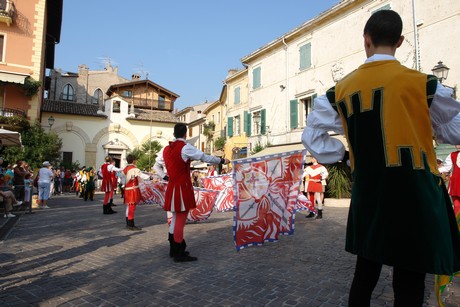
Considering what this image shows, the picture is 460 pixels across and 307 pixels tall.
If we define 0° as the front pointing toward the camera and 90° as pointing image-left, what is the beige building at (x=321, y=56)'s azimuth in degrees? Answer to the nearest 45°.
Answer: approximately 45°

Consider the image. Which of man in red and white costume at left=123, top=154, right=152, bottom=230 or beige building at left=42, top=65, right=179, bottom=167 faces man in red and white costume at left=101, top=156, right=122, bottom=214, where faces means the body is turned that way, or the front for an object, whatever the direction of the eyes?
the beige building

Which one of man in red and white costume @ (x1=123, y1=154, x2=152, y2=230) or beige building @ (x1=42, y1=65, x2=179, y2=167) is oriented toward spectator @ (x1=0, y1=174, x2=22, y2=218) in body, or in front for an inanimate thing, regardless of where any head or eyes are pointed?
the beige building

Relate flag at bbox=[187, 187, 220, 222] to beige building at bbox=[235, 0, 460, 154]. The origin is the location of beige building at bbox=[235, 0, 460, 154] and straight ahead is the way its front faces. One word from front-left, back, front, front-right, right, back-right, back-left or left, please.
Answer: front-left

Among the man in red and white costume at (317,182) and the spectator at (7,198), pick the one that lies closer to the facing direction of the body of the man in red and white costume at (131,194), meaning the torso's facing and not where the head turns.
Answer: the man in red and white costume

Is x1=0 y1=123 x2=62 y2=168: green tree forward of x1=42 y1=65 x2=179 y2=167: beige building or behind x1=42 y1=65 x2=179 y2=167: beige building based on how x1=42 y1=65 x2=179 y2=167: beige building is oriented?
forward

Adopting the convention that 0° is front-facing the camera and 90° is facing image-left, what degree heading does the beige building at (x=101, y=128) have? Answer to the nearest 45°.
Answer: approximately 0°

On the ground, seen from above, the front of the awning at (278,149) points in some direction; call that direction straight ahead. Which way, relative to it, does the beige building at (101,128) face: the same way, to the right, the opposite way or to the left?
to the left

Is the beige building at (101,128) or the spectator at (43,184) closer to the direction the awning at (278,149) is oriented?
the spectator

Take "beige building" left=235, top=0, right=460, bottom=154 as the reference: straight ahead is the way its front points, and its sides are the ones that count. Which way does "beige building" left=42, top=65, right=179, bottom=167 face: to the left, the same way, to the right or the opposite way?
to the left

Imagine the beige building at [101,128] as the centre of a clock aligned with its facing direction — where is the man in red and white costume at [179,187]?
The man in red and white costume is roughly at 12 o'clock from the beige building.

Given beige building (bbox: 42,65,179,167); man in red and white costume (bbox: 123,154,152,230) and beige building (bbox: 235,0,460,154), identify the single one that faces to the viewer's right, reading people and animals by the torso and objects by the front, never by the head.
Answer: the man in red and white costume

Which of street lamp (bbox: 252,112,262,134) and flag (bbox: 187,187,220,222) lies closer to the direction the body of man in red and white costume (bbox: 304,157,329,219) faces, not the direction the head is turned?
the flag

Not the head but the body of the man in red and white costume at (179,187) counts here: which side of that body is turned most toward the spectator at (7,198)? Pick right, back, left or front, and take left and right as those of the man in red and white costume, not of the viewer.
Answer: left

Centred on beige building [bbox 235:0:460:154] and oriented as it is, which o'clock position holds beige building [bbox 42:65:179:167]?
beige building [bbox 42:65:179:167] is roughly at 2 o'clock from beige building [bbox 235:0:460:154].
